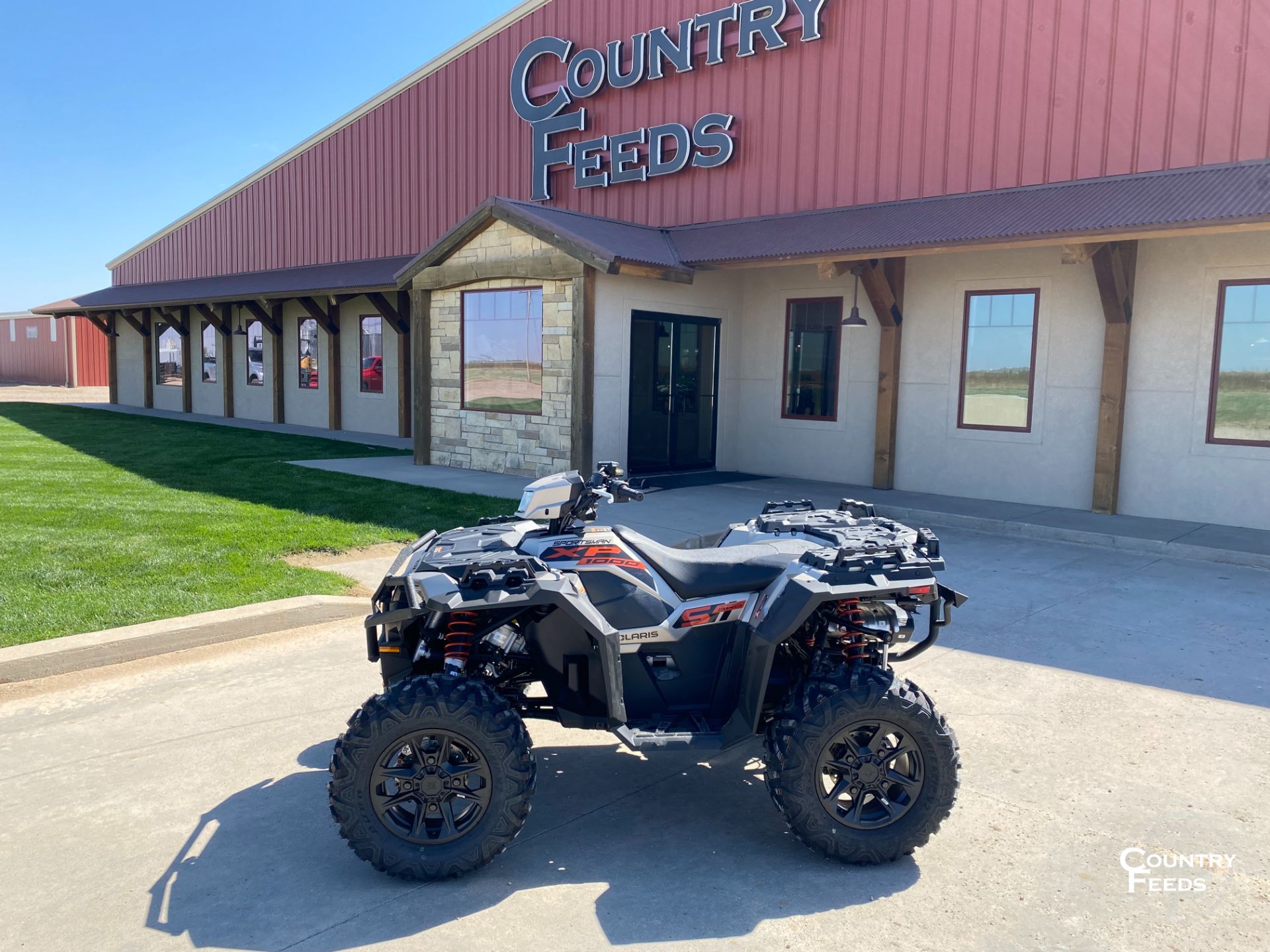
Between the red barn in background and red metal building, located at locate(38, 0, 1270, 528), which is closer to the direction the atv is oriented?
the red barn in background

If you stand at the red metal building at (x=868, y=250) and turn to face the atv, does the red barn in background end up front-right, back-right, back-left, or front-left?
back-right

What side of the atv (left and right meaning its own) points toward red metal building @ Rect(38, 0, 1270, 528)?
right

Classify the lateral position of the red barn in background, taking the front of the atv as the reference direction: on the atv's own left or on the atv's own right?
on the atv's own right

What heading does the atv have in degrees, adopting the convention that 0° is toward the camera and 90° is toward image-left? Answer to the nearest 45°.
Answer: approximately 90°
